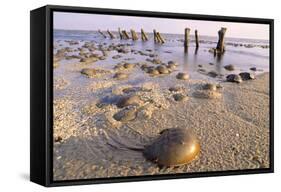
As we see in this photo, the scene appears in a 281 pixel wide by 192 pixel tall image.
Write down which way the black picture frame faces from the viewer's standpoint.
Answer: facing the viewer and to the right of the viewer
